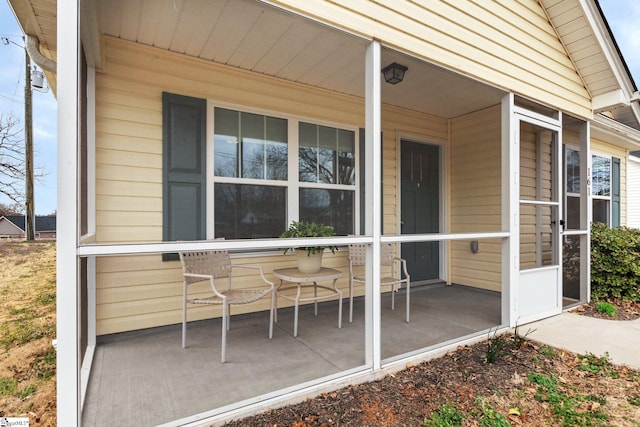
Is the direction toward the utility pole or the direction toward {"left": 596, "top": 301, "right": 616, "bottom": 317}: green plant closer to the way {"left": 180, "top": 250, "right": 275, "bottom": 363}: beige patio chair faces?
the green plant

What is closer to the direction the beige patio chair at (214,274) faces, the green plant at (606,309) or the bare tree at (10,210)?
the green plant

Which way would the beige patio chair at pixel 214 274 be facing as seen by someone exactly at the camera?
facing the viewer and to the right of the viewer

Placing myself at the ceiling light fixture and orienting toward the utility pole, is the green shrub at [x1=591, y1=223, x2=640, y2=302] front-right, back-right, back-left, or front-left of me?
back-right

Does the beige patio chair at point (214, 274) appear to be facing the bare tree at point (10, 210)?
no

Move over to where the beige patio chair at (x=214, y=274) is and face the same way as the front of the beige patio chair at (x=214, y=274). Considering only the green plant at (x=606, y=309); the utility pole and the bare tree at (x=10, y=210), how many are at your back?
2

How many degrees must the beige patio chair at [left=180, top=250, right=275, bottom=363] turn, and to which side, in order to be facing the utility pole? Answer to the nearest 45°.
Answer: approximately 180°

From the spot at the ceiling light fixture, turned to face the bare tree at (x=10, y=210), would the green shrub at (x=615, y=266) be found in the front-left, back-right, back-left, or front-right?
back-right

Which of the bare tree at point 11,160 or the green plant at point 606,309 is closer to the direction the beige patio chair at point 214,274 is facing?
the green plant

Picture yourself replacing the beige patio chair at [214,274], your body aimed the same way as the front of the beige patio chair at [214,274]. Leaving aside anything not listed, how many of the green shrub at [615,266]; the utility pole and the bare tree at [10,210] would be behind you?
2

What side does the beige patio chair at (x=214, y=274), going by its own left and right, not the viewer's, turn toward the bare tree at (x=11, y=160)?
back

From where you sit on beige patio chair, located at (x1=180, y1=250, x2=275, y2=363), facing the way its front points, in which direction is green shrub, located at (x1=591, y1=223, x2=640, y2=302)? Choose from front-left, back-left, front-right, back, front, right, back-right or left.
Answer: front-left

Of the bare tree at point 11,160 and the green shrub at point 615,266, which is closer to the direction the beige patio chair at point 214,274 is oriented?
the green shrub
